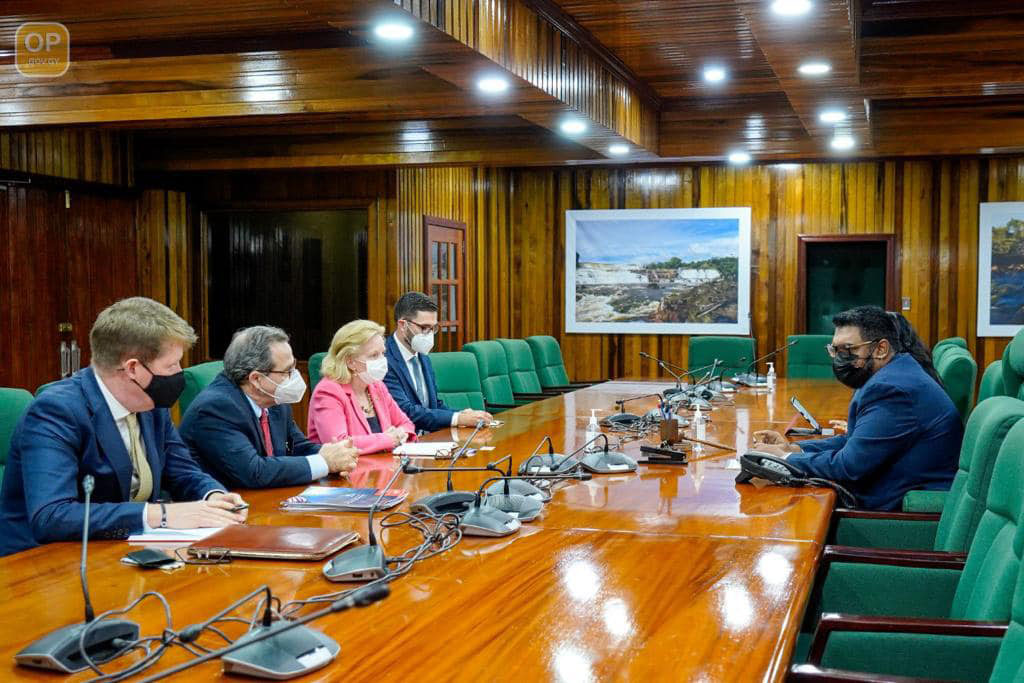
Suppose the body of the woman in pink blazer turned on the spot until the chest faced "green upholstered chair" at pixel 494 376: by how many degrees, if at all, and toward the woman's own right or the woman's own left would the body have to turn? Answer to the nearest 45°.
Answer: approximately 135° to the woman's own left

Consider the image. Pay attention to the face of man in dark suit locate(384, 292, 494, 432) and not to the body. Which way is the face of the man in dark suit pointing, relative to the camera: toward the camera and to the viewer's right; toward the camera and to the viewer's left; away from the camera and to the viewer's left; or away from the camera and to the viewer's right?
toward the camera and to the viewer's right

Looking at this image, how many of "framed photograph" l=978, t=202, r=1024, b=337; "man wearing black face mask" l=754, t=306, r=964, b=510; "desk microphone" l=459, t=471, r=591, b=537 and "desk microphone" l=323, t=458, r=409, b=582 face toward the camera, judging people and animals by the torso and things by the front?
1

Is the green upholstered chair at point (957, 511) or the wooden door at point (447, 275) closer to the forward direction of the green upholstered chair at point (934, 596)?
the wooden door

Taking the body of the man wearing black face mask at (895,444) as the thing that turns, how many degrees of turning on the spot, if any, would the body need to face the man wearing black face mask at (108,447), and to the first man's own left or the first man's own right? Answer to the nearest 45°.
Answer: approximately 45° to the first man's own left

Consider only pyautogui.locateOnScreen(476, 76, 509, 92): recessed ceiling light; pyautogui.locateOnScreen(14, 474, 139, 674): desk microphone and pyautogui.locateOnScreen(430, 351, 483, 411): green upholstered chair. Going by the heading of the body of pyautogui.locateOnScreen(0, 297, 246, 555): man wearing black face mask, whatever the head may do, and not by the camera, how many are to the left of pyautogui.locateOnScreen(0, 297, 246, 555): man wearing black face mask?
2

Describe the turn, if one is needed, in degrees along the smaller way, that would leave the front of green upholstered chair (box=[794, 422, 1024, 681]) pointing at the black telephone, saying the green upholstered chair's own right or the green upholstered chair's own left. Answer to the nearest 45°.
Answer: approximately 45° to the green upholstered chair's own right

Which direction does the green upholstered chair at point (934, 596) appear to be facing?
to the viewer's left

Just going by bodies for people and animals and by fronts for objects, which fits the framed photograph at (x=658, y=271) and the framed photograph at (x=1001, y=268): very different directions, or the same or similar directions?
same or similar directions

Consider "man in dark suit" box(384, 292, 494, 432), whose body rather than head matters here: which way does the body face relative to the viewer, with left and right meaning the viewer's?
facing the viewer and to the right of the viewer

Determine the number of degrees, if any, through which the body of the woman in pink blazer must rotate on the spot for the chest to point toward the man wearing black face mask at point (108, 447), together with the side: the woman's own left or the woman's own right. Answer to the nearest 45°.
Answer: approximately 90° to the woman's own right

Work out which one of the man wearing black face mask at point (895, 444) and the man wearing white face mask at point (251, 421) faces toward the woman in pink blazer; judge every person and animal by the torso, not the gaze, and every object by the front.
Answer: the man wearing black face mask

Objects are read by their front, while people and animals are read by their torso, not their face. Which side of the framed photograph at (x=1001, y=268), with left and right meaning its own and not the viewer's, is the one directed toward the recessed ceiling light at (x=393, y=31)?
front

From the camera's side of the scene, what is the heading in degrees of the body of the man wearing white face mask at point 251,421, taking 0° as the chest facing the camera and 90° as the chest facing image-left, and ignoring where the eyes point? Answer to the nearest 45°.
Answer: approximately 315°

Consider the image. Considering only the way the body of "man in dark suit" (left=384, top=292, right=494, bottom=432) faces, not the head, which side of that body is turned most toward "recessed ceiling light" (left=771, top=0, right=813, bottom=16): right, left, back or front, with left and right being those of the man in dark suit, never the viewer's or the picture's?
front

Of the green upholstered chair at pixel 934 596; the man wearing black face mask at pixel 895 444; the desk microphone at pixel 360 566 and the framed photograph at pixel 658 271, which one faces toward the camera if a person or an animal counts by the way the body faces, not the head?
the framed photograph
